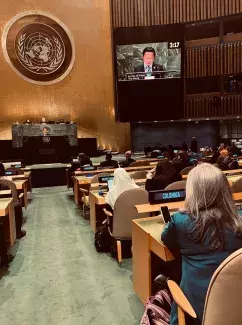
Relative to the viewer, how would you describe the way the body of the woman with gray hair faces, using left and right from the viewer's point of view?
facing away from the viewer

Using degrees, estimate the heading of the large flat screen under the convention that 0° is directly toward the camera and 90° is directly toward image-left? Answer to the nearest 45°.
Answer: approximately 0°

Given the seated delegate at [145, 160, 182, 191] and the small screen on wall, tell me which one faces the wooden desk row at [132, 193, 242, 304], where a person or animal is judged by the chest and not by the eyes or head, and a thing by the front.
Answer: the small screen on wall

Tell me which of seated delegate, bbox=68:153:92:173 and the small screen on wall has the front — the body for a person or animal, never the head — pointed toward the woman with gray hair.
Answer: the small screen on wall

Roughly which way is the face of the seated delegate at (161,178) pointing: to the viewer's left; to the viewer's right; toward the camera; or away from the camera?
away from the camera

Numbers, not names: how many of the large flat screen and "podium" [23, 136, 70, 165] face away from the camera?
0

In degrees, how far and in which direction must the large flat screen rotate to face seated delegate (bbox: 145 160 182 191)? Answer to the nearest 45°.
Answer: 0° — it already faces them

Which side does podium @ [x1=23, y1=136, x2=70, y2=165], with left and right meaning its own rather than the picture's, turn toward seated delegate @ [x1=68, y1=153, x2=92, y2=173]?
front

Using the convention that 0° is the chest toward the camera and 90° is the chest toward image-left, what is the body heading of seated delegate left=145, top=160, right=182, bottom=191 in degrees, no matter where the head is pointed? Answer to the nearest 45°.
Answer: approximately 135°

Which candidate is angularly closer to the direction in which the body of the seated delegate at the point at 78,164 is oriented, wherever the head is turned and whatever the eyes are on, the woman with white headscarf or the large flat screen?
the large flat screen

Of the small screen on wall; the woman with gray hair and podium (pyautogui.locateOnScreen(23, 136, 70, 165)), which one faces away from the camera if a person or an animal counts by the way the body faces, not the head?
the woman with gray hair
